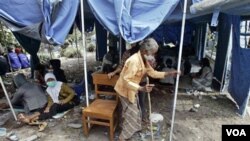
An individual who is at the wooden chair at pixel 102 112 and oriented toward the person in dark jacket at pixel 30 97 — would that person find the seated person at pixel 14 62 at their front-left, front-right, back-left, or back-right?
front-right

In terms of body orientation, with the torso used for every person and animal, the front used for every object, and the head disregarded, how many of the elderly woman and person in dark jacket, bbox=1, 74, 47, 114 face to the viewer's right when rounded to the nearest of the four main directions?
1

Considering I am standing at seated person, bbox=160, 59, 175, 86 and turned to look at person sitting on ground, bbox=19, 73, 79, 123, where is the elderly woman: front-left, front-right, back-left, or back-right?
front-left

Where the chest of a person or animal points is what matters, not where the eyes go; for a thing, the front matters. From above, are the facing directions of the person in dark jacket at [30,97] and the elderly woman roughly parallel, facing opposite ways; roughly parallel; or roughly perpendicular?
roughly parallel, facing opposite ways

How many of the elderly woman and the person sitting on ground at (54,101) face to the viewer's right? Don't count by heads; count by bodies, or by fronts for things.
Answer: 1
